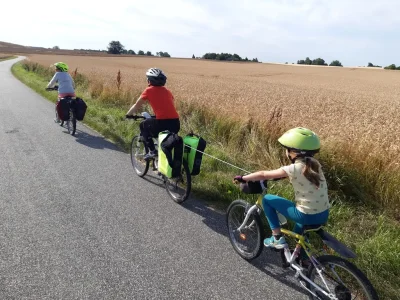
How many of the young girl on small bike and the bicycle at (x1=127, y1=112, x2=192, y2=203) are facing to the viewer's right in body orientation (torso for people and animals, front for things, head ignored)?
0

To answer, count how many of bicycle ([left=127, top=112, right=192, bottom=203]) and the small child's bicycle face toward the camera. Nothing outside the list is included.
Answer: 0

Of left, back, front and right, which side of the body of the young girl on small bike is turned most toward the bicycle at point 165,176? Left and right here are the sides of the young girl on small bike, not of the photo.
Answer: front

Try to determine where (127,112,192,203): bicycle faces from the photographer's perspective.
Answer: facing away from the viewer and to the left of the viewer

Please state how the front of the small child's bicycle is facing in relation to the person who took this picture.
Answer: facing away from the viewer and to the left of the viewer

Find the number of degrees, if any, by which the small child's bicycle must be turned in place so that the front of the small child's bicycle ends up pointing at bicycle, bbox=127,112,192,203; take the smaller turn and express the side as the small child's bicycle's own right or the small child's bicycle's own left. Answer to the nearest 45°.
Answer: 0° — it already faces it

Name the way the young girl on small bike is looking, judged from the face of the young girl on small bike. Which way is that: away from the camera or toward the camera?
away from the camera

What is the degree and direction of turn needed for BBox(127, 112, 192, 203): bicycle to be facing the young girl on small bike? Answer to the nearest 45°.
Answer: approximately 180°
